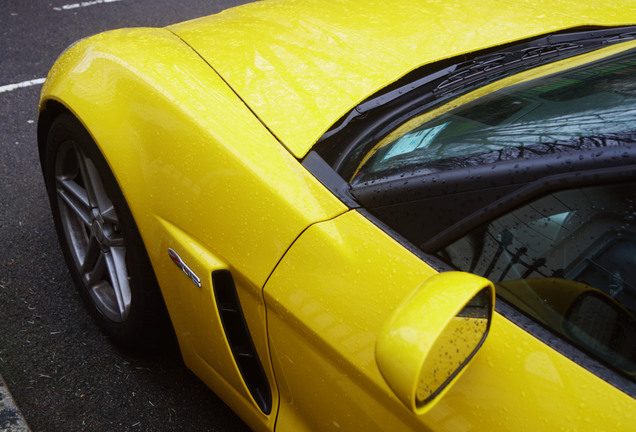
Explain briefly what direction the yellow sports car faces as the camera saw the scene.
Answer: facing away from the viewer and to the left of the viewer
